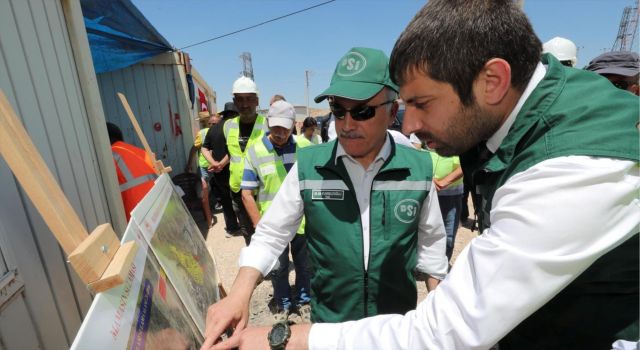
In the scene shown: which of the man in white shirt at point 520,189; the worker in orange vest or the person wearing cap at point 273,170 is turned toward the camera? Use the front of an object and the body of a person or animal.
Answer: the person wearing cap

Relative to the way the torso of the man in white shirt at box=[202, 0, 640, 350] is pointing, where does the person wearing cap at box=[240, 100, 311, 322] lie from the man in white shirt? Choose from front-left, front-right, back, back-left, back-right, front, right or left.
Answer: front-right

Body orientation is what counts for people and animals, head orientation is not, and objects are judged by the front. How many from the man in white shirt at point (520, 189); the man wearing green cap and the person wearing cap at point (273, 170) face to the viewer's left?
1

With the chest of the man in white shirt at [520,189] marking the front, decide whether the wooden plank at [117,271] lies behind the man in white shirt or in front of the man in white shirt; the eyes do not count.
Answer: in front

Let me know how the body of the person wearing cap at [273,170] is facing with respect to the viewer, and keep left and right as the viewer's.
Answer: facing the viewer

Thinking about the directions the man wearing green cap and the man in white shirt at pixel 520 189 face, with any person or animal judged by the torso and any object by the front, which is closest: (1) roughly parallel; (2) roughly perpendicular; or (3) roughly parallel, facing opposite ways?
roughly perpendicular

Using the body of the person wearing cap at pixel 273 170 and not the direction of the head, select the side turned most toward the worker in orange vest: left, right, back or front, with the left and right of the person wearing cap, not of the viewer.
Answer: right

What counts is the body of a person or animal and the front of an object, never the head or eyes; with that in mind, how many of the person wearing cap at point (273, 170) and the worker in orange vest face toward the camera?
1

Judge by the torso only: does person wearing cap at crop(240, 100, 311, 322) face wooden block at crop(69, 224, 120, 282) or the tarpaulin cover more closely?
the wooden block

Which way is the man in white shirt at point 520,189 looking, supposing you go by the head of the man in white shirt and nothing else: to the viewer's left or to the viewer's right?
to the viewer's left

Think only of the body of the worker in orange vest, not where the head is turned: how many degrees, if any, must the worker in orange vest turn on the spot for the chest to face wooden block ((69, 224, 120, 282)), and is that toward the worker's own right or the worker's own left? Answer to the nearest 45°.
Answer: approximately 135° to the worker's own left

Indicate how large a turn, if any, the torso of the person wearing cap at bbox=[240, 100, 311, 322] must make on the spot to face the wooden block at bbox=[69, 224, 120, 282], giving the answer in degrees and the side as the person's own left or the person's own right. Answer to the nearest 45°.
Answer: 0° — they already face it

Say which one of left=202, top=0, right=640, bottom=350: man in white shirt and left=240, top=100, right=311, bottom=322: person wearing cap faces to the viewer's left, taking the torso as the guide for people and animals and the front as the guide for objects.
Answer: the man in white shirt

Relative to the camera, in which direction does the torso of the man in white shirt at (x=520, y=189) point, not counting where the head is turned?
to the viewer's left

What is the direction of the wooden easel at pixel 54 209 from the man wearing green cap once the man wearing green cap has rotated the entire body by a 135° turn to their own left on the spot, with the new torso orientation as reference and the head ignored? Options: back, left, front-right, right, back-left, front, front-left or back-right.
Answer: back

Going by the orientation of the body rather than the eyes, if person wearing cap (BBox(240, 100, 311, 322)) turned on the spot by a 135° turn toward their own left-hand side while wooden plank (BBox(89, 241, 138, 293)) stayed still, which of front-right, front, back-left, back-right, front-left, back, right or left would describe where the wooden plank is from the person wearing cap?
back-right

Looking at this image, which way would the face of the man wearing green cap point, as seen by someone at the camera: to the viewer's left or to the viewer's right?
to the viewer's left

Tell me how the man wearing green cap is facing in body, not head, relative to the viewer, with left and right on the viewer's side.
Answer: facing the viewer
